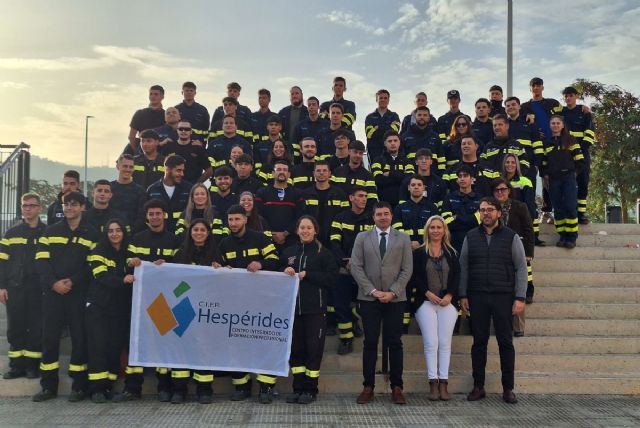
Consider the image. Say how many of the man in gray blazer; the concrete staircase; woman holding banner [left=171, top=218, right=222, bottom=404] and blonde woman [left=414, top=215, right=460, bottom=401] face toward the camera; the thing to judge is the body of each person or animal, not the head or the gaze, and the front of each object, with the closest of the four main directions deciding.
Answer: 4

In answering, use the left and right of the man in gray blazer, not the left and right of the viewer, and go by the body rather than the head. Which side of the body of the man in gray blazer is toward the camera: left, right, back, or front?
front

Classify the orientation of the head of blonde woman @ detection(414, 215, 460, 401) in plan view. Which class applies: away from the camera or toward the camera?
toward the camera

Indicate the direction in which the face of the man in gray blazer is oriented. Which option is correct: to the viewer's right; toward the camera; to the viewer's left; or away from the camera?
toward the camera

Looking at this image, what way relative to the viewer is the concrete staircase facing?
toward the camera

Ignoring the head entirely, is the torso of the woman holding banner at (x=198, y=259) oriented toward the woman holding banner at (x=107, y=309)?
no

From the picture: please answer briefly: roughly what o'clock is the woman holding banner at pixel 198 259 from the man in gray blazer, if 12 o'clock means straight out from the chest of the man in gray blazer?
The woman holding banner is roughly at 3 o'clock from the man in gray blazer.

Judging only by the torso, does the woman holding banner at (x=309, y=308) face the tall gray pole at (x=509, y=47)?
no

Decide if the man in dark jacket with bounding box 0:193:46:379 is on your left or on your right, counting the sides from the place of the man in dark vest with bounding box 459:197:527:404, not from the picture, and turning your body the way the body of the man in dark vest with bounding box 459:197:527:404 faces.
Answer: on your right

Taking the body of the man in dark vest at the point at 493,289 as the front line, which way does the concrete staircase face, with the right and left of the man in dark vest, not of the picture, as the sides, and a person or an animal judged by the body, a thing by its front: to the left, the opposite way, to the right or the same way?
the same way

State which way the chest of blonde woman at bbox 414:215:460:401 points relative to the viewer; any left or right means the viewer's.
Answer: facing the viewer

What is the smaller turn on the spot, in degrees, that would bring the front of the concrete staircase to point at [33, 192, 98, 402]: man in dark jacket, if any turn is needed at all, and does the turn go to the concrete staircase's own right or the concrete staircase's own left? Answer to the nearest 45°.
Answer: approximately 90° to the concrete staircase's own right
